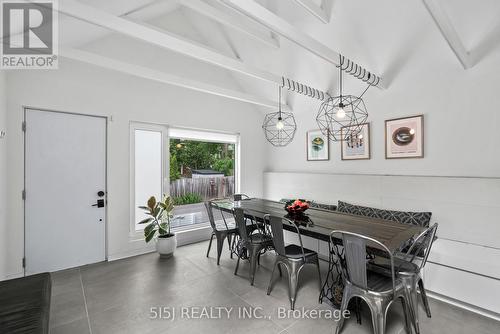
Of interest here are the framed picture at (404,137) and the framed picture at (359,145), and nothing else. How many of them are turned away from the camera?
0

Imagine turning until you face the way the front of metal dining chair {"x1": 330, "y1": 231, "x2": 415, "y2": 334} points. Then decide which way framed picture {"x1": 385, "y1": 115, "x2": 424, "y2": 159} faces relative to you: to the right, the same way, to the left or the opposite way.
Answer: the opposite way

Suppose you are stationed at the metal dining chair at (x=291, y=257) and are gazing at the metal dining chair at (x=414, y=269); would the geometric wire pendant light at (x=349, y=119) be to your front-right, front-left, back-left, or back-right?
front-left

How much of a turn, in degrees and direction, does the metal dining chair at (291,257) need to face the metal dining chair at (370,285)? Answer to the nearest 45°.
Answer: approximately 90° to its right

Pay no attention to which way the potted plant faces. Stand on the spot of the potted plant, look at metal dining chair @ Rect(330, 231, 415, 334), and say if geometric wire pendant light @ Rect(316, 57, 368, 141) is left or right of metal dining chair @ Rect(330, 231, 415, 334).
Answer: left

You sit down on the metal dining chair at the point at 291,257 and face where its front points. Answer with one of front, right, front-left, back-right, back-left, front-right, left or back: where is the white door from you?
back-left

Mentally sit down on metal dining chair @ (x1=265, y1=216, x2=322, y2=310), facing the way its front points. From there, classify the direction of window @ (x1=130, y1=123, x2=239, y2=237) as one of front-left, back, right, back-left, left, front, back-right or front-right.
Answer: left

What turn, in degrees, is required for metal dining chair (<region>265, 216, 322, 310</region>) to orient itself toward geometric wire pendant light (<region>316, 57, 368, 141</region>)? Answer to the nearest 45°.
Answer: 0° — it already faces it

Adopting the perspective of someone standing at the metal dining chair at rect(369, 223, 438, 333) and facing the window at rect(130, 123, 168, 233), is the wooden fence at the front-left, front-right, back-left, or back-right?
front-right

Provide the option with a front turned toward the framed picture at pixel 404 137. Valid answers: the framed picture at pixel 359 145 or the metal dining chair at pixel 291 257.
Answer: the metal dining chair

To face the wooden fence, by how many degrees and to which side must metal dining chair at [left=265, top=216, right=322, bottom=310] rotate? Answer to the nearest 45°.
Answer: approximately 90° to its left

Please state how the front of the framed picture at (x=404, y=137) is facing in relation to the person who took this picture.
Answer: facing the viewer and to the left of the viewer

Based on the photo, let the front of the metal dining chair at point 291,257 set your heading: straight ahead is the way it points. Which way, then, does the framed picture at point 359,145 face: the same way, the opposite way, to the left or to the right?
the opposite way

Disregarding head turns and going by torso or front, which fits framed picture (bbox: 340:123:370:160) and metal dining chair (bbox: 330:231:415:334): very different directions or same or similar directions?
very different directions

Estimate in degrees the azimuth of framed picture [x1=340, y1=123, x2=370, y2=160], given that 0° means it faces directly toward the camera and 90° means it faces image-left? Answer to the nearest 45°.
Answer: approximately 45°

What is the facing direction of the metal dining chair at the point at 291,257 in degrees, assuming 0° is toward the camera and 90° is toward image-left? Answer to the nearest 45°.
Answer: approximately 225°
